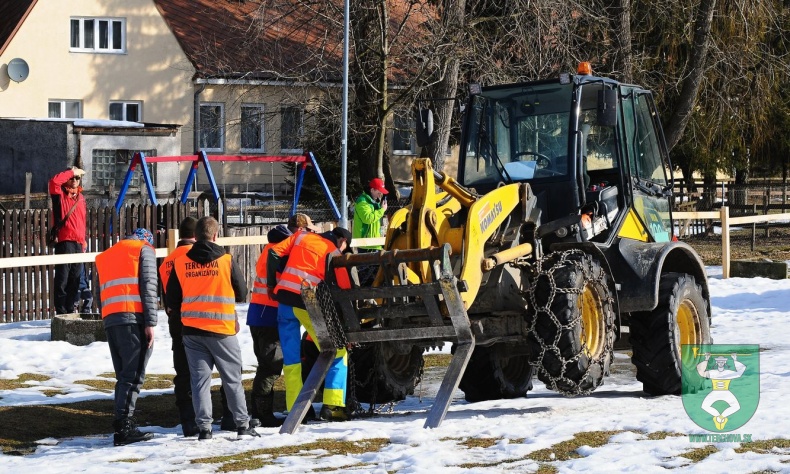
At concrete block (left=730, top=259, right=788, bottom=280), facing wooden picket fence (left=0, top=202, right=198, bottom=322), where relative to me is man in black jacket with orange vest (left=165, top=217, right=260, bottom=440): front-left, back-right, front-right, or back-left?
front-left

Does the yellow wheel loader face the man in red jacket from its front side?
no

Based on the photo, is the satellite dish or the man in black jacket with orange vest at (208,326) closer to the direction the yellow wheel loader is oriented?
the man in black jacket with orange vest

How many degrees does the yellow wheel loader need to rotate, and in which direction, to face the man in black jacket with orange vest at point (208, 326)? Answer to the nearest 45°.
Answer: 0° — it already faces them

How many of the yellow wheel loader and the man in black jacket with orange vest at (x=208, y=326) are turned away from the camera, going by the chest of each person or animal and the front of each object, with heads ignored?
1

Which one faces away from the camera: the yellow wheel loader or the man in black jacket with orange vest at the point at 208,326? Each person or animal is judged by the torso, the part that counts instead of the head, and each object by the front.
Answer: the man in black jacket with orange vest

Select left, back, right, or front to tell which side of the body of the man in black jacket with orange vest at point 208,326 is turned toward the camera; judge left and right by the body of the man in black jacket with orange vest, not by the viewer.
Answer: back

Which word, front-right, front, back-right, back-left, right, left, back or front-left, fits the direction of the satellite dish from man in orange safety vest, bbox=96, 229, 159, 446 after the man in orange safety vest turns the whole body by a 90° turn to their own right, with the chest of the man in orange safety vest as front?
back-left

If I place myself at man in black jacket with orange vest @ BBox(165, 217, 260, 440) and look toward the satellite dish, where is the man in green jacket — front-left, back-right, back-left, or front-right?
front-right

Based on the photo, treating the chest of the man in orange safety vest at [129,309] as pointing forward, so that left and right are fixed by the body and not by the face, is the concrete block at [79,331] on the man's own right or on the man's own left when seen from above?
on the man's own left

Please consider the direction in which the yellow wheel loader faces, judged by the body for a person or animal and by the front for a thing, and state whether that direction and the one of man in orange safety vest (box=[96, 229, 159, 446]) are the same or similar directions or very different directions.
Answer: very different directions

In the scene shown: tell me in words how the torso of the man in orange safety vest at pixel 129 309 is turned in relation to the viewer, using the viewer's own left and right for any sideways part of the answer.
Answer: facing away from the viewer and to the right of the viewer

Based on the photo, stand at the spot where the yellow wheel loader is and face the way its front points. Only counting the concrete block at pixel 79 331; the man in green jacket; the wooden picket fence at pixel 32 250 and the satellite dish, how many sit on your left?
0

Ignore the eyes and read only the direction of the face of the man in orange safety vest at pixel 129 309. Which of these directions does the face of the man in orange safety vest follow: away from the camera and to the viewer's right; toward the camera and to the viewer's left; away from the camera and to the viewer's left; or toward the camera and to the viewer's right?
away from the camera and to the viewer's right

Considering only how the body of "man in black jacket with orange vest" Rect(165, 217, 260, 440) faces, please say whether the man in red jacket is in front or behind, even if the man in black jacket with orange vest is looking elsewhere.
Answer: in front

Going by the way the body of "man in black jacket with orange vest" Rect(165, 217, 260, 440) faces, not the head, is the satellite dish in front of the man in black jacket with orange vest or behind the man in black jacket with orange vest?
in front

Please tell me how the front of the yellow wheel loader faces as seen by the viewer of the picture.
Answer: facing the viewer and to the left of the viewer
